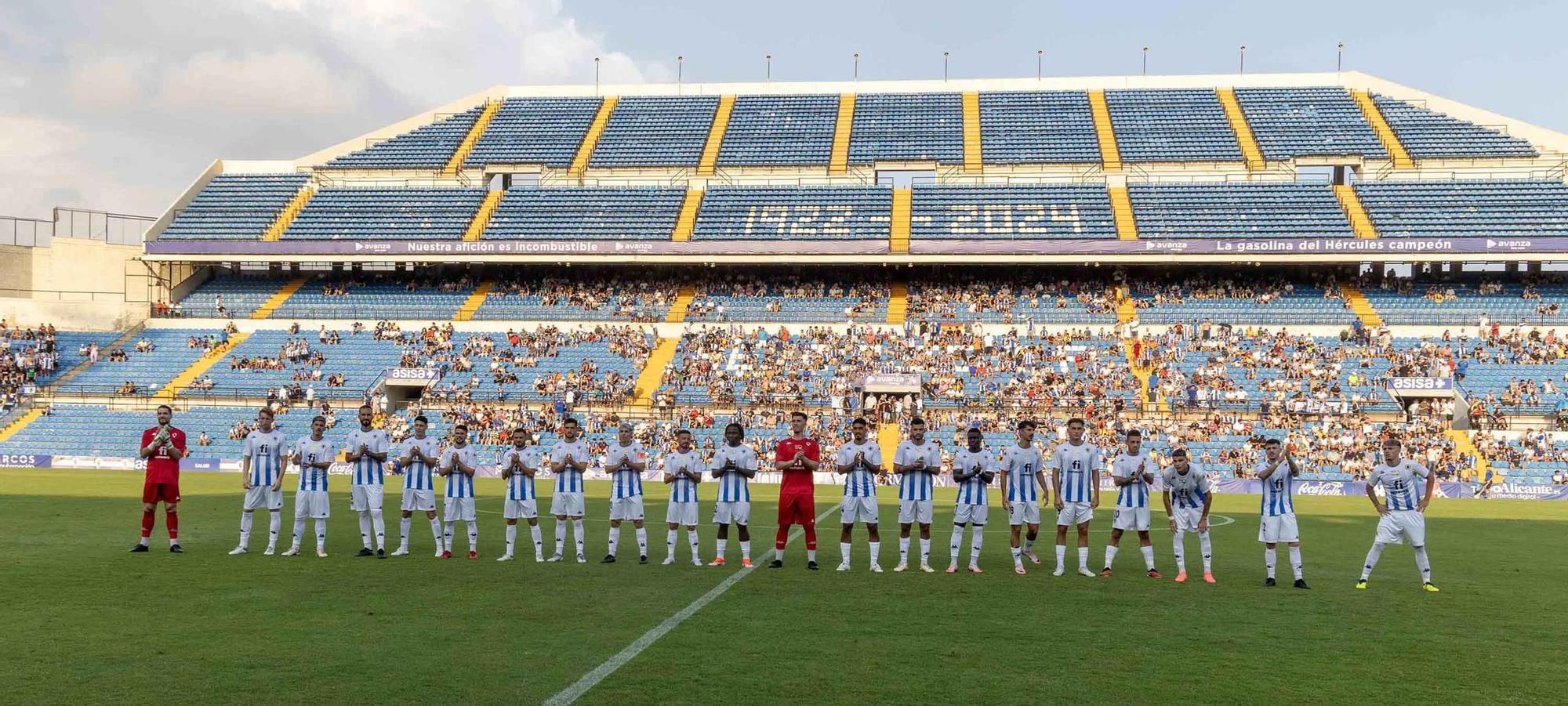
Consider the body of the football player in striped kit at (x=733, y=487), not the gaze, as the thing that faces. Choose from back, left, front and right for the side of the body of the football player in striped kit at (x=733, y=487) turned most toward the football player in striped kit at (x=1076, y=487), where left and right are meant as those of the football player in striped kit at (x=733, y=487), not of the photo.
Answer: left

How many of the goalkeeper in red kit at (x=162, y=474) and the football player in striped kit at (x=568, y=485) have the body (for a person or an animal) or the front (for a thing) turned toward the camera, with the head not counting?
2

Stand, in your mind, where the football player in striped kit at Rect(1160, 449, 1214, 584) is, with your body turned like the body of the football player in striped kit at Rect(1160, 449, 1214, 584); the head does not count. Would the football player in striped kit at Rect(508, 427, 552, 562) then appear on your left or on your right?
on your right

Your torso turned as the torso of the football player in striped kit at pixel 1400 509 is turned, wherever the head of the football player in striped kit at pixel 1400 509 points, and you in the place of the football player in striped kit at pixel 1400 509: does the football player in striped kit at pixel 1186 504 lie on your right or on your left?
on your right

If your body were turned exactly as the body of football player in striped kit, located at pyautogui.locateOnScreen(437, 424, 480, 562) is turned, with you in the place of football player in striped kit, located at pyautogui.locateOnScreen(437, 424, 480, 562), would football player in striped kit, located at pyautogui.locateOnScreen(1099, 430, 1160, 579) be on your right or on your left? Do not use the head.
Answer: on your left

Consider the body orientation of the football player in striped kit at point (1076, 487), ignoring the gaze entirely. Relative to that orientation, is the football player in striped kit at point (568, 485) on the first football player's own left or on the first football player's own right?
on the first football player's own right

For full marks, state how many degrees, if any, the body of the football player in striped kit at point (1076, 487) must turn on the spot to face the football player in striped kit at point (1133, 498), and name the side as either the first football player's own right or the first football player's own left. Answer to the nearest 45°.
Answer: approximately 90° to the first football player's own left

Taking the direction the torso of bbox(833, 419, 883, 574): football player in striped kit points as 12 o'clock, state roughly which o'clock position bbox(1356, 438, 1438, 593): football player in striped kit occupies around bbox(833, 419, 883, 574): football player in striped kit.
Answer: bbox(1356, 438, 1438, 593): football player in striped kit is roughly at 9 o'clock from bbox(833, 419, 883, 574): football player in striped kit.

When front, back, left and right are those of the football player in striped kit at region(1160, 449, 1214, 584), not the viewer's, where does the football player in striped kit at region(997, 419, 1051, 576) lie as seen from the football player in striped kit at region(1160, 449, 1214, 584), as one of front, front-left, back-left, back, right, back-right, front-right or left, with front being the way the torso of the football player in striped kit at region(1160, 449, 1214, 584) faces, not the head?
right

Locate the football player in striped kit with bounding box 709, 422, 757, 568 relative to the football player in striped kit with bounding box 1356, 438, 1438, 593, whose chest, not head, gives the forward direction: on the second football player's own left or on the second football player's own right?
on the second football player's own right

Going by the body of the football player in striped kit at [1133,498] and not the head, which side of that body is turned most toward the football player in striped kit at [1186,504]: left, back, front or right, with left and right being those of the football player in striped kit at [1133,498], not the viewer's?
left

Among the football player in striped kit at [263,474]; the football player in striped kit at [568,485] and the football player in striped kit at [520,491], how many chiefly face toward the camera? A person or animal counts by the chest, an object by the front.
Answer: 3

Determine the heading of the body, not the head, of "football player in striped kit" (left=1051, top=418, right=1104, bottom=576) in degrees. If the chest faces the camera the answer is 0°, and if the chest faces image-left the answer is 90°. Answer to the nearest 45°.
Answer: approximately 0°

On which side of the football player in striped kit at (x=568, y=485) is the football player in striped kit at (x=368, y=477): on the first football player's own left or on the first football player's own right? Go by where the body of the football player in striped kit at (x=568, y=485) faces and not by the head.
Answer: on the first football player's own right
